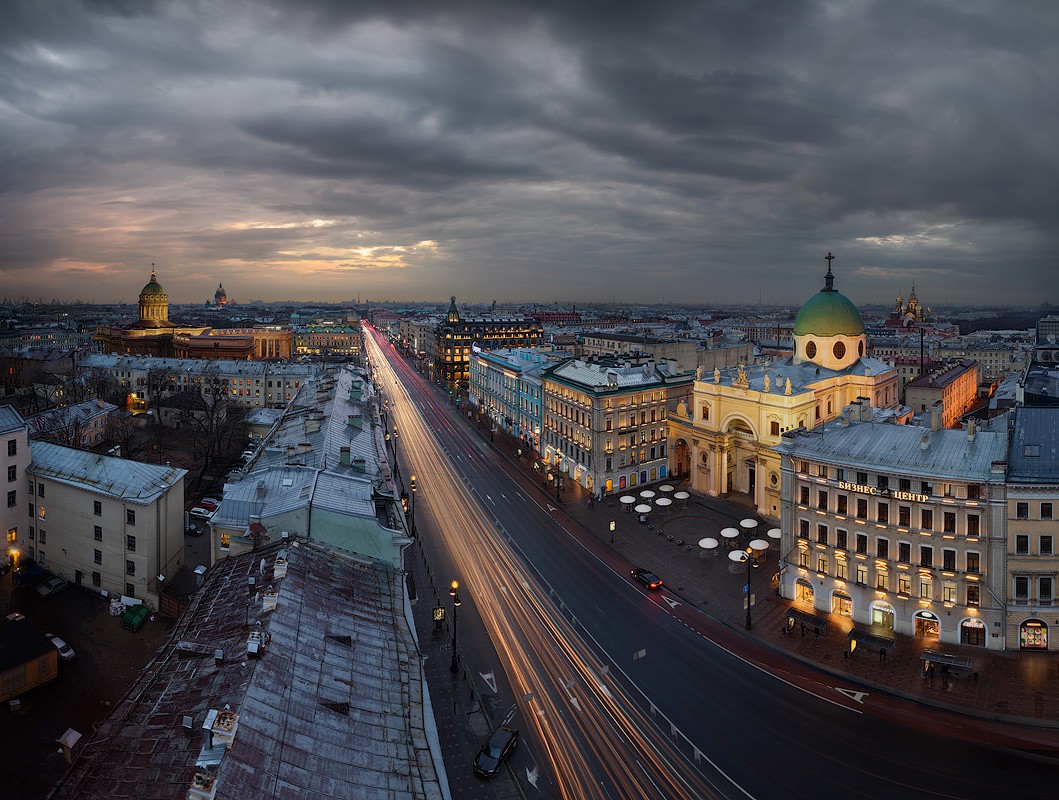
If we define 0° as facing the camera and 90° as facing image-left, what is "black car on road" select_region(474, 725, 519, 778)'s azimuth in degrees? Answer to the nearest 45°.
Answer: approximately 45°

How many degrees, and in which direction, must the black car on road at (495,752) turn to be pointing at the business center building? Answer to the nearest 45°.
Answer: approximately 180°

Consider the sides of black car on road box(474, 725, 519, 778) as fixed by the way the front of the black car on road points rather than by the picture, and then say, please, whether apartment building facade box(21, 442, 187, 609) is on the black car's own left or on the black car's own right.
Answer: on the black car's own right

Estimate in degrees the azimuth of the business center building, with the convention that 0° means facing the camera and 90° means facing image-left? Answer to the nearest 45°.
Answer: approximately 45°

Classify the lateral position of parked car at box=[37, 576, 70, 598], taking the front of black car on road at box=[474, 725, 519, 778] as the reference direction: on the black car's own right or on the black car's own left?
on the black car's own right
